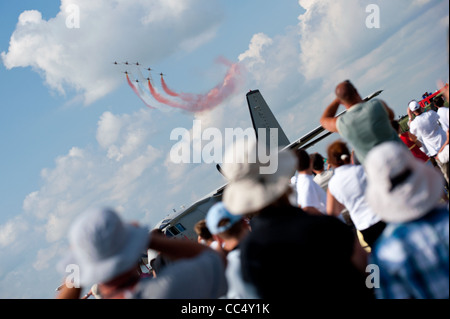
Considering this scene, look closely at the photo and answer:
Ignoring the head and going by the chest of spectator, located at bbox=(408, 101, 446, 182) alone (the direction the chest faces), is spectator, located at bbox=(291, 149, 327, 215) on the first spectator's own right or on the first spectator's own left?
on the first spectator's own left

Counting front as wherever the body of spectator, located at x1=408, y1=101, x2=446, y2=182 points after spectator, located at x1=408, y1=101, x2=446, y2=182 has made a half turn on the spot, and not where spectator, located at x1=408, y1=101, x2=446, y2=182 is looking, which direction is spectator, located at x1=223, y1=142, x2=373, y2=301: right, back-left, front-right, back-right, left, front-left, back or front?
front-right

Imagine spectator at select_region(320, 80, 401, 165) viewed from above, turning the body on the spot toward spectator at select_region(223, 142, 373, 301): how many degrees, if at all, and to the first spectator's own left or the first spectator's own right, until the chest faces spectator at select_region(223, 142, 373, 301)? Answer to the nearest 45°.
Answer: approximately 180°

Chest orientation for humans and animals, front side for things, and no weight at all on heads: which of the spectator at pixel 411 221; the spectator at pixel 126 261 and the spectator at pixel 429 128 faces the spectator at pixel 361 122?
the spectator at pixel 411 221

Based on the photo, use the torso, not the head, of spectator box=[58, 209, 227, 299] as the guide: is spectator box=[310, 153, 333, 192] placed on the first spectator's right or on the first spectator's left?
on the first spectator's right

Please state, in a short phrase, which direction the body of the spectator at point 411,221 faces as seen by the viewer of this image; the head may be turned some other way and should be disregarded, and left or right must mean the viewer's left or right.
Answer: facing away from the viewer

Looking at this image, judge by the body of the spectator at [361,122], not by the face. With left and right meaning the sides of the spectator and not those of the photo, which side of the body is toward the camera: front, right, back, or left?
back

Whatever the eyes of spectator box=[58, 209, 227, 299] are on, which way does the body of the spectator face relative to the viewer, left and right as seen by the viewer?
facing away from the viewer and to the left of the viewer

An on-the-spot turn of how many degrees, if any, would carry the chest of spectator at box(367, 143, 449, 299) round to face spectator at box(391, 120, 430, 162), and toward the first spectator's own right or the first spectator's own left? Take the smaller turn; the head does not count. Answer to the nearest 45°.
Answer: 0° — they already face them

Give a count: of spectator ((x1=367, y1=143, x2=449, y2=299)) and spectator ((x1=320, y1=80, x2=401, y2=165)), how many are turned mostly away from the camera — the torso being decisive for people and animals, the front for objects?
2

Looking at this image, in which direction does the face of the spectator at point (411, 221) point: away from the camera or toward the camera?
away from the camera

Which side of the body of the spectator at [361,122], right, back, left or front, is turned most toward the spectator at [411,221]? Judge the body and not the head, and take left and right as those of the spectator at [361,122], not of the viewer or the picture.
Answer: back

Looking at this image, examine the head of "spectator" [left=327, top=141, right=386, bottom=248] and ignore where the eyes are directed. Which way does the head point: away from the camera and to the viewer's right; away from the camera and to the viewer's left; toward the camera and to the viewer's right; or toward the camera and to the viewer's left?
away from the camera and to the viewer's left

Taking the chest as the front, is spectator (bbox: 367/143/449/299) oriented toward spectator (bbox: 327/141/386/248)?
yes

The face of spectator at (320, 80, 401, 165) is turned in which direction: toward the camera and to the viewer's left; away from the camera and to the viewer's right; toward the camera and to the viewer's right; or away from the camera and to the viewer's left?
away from the camera and to the viewer's left

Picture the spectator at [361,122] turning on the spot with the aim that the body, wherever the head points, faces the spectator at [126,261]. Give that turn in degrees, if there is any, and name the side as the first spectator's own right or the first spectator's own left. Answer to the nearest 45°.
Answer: approximately 135° to the first spectator's own left

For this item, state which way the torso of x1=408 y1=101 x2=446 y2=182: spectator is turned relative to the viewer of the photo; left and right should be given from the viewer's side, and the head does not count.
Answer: facing away from the viewer and to the left of the viewer
